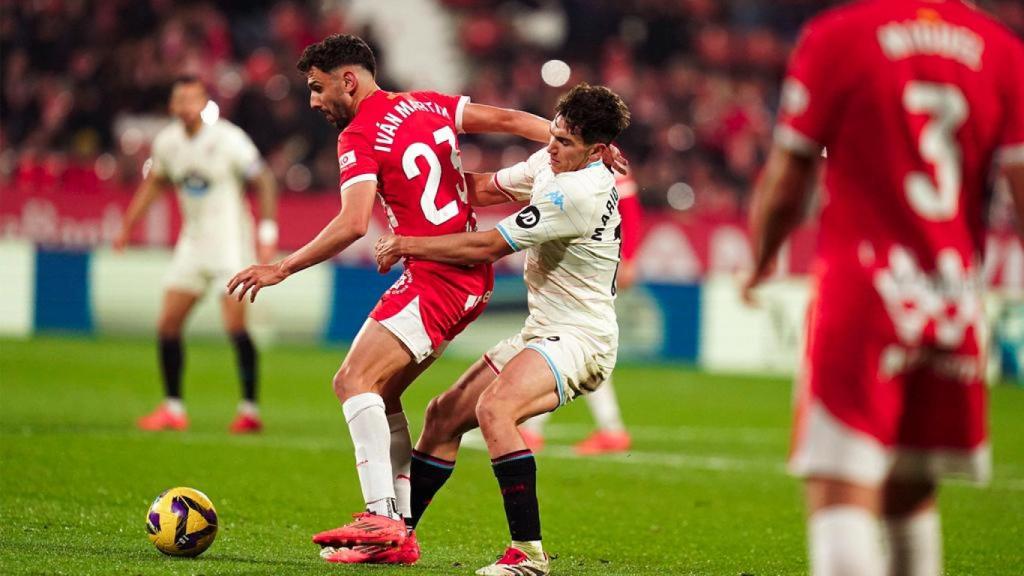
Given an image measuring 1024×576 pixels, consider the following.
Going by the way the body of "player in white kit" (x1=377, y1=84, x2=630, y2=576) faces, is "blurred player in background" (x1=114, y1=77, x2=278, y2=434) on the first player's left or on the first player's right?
on the first player's right

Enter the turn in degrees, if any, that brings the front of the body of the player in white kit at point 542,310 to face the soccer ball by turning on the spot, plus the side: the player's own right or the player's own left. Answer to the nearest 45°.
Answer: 0° — they already face it

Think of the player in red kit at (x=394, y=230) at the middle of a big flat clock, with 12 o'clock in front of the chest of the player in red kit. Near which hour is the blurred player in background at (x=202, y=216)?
The blurred player in background is roughly at 1 o'clock from the player in red kit.

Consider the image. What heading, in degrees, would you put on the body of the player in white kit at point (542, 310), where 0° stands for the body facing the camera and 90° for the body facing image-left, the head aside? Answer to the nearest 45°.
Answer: approximately 90°

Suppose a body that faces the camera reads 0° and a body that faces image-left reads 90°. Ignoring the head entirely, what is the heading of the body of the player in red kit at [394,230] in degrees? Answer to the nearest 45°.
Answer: approximately 135°

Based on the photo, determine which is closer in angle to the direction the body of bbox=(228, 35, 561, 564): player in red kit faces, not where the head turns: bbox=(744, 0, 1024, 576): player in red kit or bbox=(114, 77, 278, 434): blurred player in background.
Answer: the blurred player in background

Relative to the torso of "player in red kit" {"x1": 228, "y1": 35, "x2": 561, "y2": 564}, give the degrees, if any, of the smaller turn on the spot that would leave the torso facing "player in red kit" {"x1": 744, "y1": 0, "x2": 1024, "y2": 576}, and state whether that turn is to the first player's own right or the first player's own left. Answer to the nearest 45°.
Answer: approximately 180°
